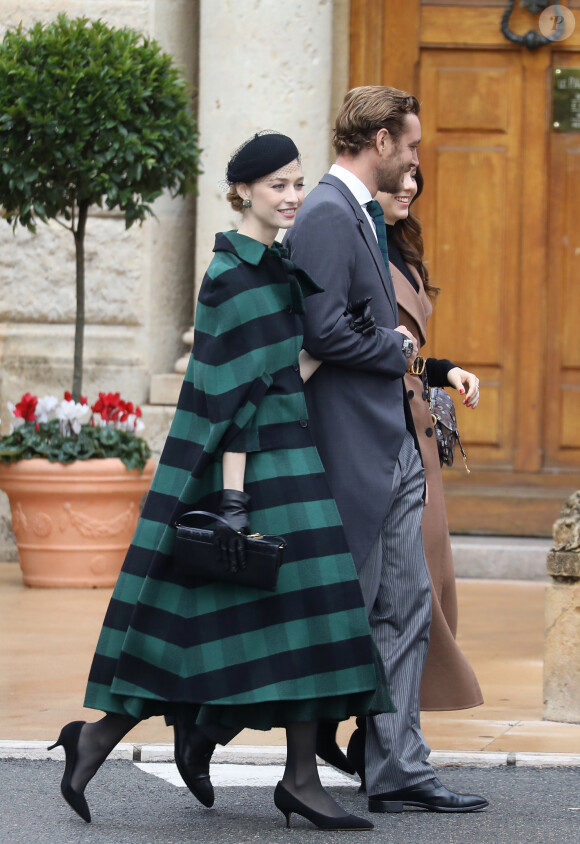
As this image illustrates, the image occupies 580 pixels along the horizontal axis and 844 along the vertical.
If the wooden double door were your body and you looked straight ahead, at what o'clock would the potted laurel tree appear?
The potted laurel tree is roughly at 2 o'clock from the wooden double door.

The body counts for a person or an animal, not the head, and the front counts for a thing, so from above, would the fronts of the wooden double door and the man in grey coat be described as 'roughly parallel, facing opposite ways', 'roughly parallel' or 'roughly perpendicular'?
roughly perpendicular

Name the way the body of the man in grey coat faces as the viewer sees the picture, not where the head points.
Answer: to the viewer's right

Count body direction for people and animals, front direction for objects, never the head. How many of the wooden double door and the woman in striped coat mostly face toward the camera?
1

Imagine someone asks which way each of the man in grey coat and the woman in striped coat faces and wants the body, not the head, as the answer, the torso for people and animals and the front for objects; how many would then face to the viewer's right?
2

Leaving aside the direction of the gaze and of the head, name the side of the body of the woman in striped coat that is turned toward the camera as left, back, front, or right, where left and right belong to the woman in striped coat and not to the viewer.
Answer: right

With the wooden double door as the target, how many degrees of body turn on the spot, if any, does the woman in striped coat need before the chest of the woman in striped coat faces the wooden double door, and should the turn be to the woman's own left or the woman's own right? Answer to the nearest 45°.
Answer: approximately 90° to the woman's own left
